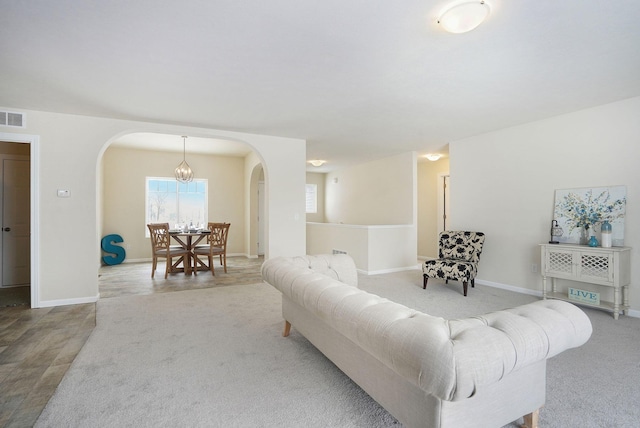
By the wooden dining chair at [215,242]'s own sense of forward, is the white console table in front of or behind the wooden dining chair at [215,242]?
behind

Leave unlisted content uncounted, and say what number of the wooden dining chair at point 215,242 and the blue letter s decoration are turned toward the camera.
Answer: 1

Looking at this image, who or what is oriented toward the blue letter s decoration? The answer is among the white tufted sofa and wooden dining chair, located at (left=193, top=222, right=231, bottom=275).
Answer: the wooden dining chair

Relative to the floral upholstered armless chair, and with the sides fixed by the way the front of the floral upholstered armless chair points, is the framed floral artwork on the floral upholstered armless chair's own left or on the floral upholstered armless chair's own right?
on the floral upholstered armless chair's own left

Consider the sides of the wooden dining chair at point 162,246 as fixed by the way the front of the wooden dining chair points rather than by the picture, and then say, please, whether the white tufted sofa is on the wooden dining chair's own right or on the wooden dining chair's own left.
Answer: on the wooden dining chair's own right

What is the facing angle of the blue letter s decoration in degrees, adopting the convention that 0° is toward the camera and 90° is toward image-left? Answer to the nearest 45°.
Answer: approximately 0°

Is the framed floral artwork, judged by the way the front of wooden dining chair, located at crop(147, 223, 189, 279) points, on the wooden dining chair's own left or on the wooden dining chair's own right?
on the wooden dining chair's own right

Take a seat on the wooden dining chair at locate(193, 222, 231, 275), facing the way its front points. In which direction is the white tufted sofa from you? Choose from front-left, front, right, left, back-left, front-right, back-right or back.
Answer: back-left

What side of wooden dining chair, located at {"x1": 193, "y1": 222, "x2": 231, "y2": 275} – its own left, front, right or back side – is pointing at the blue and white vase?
back
